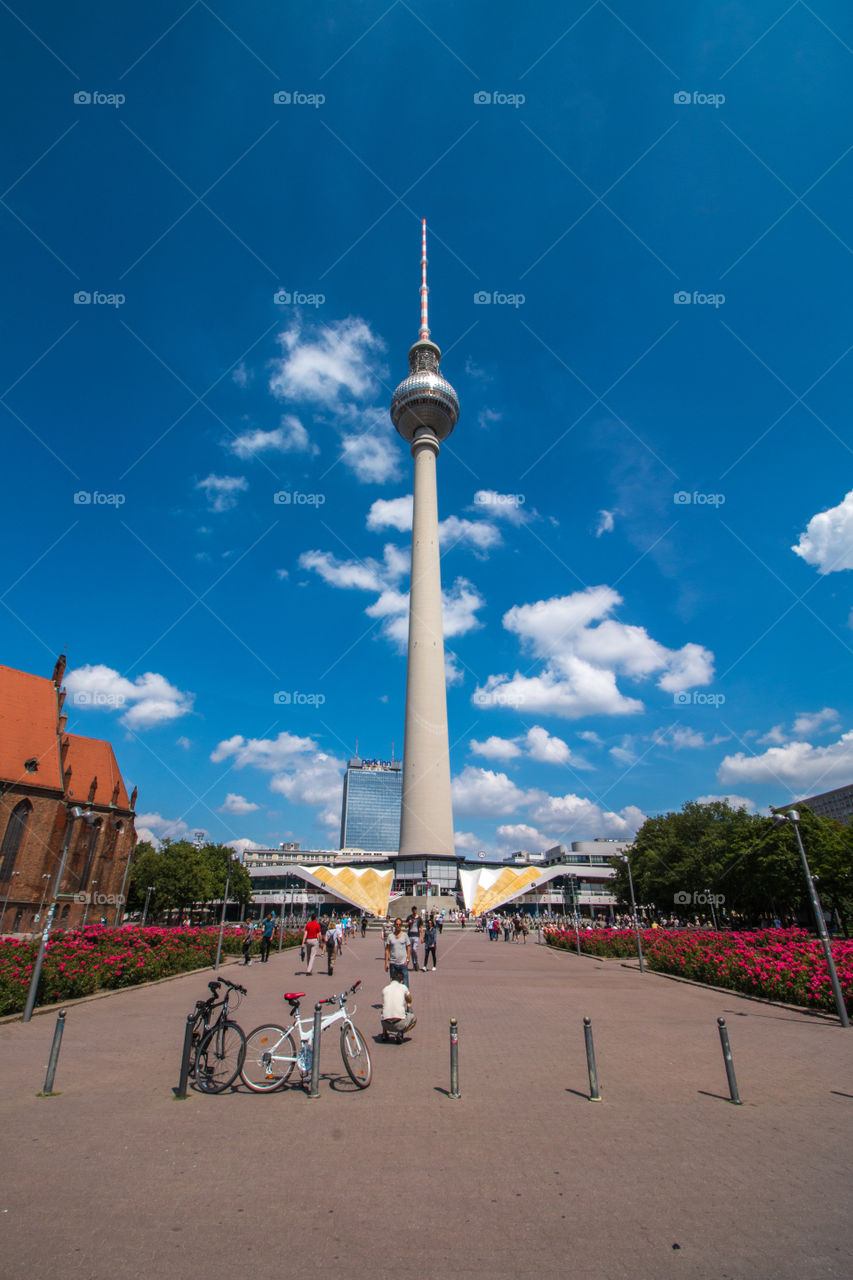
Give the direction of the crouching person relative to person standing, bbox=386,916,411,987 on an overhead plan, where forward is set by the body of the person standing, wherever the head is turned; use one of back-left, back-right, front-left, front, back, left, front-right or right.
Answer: front

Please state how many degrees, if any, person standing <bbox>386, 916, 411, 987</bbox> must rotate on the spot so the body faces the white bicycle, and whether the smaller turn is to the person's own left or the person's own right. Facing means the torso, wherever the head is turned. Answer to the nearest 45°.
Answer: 0° — they already face it

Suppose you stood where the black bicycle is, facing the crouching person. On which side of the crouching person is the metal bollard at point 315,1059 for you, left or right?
right

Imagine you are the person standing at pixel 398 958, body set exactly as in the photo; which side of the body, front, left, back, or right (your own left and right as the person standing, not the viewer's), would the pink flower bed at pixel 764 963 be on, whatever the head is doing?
left

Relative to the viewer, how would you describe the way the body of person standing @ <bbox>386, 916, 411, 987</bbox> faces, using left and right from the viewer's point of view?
facing the viewer

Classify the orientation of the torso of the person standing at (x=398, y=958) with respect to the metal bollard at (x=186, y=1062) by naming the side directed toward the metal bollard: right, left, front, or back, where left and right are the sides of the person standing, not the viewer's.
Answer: front

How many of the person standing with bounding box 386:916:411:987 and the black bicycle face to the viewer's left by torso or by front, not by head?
0

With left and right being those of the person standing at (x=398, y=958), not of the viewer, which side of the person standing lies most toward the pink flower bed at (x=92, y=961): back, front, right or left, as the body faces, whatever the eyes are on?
right
